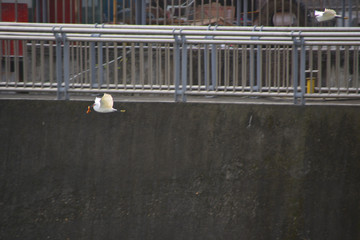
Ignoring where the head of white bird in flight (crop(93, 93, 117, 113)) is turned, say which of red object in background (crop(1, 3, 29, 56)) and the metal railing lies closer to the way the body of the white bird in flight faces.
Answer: the red object in background

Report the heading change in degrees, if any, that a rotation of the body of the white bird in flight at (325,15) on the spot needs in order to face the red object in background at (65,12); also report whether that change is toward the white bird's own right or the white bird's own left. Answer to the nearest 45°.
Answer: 0° — it already faces it

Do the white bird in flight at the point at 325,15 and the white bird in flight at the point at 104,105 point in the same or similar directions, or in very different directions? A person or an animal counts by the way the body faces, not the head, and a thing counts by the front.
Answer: same or similar directions

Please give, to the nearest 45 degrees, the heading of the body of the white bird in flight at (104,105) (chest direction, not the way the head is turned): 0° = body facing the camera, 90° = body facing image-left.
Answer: approximately 90°

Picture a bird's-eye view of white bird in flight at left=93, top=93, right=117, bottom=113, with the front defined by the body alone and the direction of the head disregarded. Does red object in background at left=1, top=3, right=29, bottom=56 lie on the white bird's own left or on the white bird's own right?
on the white bird's own right

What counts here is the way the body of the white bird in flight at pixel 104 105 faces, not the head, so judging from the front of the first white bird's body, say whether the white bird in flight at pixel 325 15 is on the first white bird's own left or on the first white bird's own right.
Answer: on the first white bird's own right

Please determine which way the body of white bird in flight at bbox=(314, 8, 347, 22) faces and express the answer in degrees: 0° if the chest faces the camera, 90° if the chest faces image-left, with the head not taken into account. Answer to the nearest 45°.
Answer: approximately 90°

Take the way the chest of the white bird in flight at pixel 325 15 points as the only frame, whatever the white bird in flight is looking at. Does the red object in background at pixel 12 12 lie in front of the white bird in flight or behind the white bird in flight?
in front

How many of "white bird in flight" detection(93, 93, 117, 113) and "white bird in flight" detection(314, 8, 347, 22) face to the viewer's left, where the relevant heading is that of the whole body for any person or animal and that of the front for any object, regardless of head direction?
2

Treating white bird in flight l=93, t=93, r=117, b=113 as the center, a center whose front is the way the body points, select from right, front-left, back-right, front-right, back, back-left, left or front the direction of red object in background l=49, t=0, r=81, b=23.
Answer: right

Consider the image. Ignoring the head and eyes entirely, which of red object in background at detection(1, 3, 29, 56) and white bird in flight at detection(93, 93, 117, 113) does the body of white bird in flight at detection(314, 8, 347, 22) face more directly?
the red object in background
